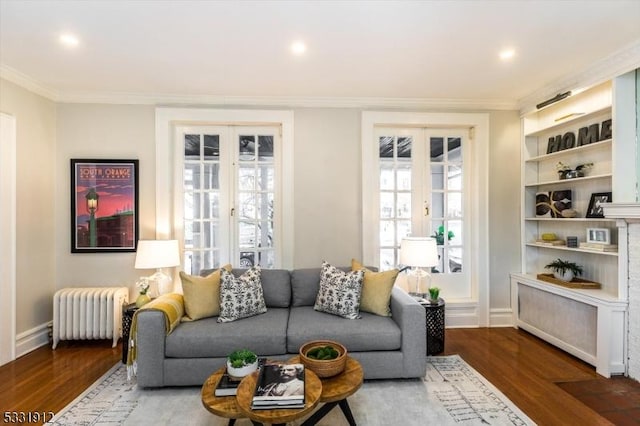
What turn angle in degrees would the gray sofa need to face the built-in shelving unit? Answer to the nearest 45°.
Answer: approximately 90° to its left

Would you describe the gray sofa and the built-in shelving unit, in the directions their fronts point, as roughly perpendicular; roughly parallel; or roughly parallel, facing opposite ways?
roughly perpendicular

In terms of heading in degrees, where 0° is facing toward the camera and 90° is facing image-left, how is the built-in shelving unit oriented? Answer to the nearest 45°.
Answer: approximately 45°

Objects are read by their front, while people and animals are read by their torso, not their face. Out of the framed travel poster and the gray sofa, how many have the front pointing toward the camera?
2

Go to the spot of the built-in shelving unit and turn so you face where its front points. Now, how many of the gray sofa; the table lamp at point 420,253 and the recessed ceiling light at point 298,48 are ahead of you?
3

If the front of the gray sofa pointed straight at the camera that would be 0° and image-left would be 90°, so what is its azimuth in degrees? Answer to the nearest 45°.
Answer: approximately 0°

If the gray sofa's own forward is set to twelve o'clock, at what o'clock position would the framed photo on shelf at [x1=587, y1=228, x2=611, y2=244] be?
The framed photo on shelf is roughly at 9 o'clock from the gray sofa.

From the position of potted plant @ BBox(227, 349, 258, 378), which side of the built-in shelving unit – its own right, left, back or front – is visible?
front

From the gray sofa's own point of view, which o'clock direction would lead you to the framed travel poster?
The framed travel poster is roughly at 4 o'clock from the gray sofa.

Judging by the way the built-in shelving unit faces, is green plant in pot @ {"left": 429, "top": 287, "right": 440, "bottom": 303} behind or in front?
in front

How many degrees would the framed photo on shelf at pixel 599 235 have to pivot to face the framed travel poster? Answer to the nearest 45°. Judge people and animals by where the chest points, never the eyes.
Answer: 0° — it already faces it

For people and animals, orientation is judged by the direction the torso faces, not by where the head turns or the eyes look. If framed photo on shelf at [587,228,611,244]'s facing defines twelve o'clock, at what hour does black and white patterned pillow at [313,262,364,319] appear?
The black and white patterned pillow is roughly at 12 o'clock from the framed photo on shelf.

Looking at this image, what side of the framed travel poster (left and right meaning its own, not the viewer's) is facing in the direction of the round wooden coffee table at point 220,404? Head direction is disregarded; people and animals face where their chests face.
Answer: front

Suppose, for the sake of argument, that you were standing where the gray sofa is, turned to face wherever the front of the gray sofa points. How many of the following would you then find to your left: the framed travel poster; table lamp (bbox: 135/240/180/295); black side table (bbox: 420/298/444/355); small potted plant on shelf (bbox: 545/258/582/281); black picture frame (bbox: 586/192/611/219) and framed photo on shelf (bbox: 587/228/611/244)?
4

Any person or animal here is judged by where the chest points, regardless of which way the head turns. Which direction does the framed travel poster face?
toward the camera
